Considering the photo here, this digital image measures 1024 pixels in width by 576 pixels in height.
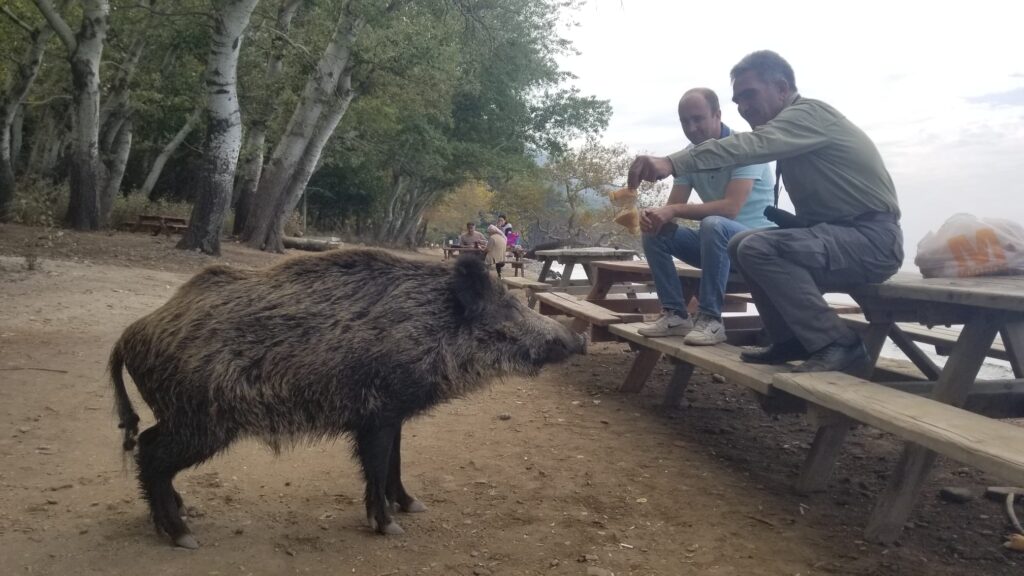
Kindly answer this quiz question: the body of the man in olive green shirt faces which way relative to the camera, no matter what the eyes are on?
to the viewer's left

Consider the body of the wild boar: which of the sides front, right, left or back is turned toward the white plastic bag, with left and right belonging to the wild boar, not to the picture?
front

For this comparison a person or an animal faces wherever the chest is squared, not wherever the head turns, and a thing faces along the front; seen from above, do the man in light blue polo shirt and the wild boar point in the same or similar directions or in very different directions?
very different directions

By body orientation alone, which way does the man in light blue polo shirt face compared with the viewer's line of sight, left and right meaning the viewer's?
facing the viewer and to the left of the viewer

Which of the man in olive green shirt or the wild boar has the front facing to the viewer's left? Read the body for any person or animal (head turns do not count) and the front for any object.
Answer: the man in olive green shirt

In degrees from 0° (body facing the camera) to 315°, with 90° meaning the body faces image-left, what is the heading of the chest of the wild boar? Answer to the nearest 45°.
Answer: approximately 270°

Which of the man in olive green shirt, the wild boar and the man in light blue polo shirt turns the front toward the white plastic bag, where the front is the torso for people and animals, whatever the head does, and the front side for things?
the wild boar

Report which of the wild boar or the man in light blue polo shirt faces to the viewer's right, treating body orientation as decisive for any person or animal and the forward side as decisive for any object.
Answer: the wild boar

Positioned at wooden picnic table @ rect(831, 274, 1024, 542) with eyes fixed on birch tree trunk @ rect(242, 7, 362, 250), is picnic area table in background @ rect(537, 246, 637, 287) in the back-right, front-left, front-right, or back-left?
front-right

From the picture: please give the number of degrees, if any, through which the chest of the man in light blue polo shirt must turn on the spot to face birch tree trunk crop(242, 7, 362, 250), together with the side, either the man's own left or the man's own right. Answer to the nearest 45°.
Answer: approximately 90° to the man's own right

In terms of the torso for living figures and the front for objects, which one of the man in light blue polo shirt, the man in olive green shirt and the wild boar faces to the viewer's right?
the wild boar

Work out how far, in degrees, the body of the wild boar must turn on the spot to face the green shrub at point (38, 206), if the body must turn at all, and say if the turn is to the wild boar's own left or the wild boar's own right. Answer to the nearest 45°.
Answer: approximately 135° to the wild boar's own left

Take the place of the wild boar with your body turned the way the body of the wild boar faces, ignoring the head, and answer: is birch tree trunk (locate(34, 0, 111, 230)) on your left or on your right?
on your left

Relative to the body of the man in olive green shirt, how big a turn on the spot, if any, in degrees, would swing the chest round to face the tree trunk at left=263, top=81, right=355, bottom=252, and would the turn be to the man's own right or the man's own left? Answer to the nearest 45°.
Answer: approximately 45° to the man's own right

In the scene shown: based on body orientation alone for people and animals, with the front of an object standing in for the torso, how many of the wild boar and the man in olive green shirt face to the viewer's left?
1
